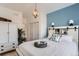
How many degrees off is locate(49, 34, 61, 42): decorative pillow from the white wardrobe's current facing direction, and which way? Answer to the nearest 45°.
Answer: approximately 45° to its left

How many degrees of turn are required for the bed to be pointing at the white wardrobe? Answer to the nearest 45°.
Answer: approximately 45° to its right

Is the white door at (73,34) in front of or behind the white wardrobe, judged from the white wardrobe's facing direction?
in front

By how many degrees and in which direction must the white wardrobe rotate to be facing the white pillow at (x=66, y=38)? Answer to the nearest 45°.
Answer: approximately 45° to its left

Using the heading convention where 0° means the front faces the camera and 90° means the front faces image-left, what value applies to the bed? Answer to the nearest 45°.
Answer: approximately 45°

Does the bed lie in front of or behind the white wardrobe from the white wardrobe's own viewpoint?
in front

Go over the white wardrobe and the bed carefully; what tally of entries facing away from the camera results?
0
